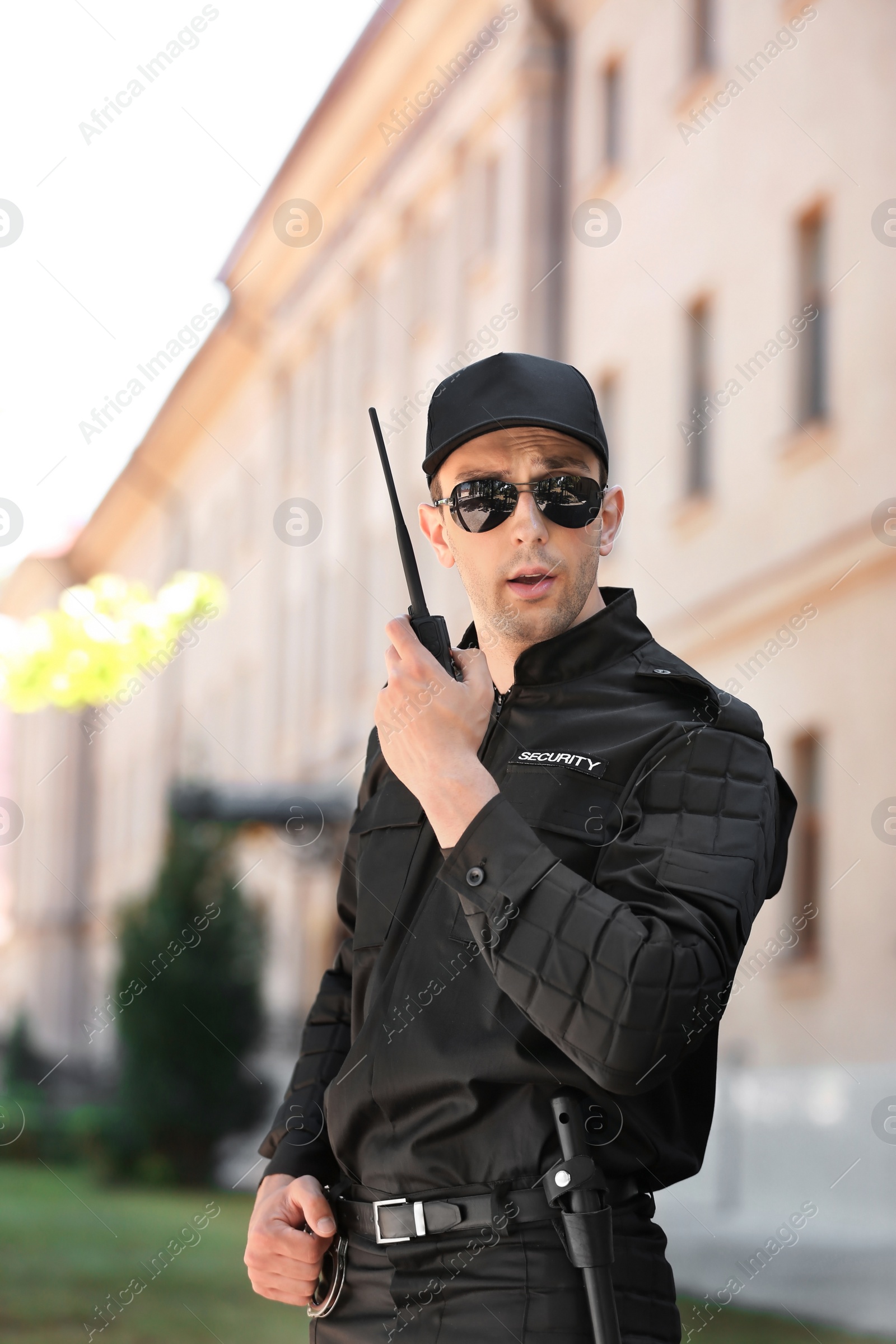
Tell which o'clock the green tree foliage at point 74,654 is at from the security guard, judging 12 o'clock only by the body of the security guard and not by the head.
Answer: The green tree foliage is roughly at 4 o'clock from the security guard.

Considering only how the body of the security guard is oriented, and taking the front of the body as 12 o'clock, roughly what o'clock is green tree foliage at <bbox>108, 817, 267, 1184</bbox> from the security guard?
The green tree foliage is roughly at 4 o'clock from the security guard.

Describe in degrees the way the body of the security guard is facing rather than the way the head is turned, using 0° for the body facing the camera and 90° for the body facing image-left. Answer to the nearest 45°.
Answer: approximately 45°
